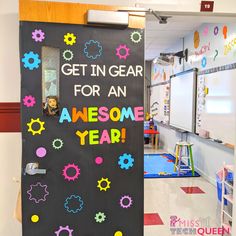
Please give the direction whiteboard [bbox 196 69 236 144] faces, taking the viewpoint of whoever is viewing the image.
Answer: facing the viewer and to the left of the viewer

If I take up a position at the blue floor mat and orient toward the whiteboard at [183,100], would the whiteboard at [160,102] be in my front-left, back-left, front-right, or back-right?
front-left

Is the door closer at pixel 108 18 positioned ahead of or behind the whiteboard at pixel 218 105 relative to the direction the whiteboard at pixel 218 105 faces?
ahead

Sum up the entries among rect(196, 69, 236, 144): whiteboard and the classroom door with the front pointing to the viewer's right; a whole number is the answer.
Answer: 0

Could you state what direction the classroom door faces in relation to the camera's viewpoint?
facing the viewer

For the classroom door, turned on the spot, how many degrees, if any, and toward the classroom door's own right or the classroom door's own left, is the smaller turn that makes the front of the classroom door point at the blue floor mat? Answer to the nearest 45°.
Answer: approximately 135° to the classroom door's own left

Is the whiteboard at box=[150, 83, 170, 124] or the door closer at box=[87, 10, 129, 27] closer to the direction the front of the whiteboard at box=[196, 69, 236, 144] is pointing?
the door closer

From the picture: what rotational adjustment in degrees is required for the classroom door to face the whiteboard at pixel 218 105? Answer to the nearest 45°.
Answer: approximately 135° to its left

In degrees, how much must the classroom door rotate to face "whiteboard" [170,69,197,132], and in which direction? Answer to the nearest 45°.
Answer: approximately 135° to its left

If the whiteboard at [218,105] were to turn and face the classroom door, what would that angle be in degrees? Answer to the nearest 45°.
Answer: approximately 45° to its left

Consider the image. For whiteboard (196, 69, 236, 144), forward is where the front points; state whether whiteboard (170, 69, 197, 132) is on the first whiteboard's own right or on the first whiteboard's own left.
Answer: on the first whiteboard's own right

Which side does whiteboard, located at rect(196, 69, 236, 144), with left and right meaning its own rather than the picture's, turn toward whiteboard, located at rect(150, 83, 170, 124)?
right

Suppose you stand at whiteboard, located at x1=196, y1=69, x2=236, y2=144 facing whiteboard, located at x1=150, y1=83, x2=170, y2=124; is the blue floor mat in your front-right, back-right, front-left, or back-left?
front-left

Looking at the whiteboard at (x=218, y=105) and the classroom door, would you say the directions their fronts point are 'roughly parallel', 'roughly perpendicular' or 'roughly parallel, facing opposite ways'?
roughly perpendicular
